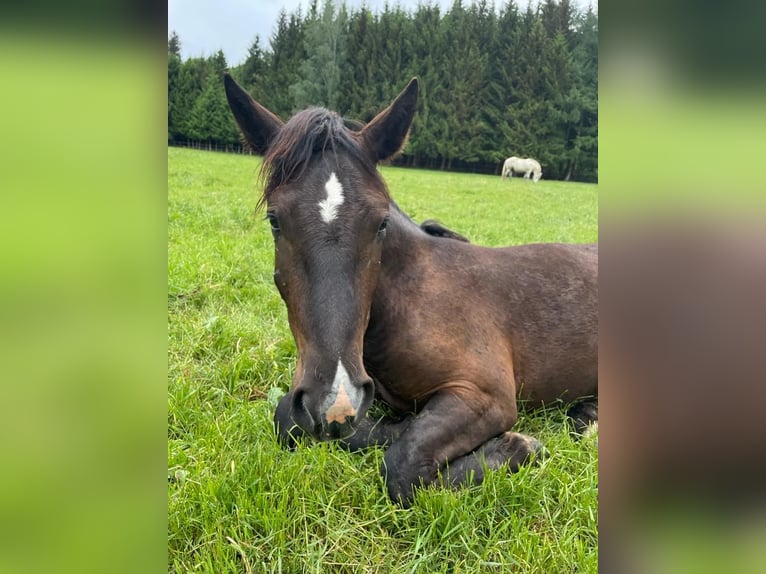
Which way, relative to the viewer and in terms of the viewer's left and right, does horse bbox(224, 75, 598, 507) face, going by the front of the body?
facing the viewer and to the left of the viewer

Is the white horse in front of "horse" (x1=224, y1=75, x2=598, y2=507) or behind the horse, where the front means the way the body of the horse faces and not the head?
behind

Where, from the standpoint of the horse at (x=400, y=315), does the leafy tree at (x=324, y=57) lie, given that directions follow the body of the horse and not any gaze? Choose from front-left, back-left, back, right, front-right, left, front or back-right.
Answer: back-right

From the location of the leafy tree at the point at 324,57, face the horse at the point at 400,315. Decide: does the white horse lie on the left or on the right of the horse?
left
